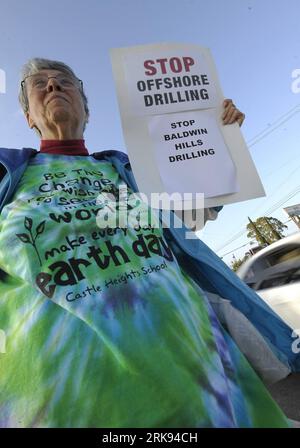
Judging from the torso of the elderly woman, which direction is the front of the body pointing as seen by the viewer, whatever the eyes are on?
toward the camera

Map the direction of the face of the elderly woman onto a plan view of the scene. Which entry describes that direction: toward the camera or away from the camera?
toward the camera

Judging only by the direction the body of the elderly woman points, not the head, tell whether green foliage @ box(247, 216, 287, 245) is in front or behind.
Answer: behind

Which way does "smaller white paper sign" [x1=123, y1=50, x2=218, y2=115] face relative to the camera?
toward the camera

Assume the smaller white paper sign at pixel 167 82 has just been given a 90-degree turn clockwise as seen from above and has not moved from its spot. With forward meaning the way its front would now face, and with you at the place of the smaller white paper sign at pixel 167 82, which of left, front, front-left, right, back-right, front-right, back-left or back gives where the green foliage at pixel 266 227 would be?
right
